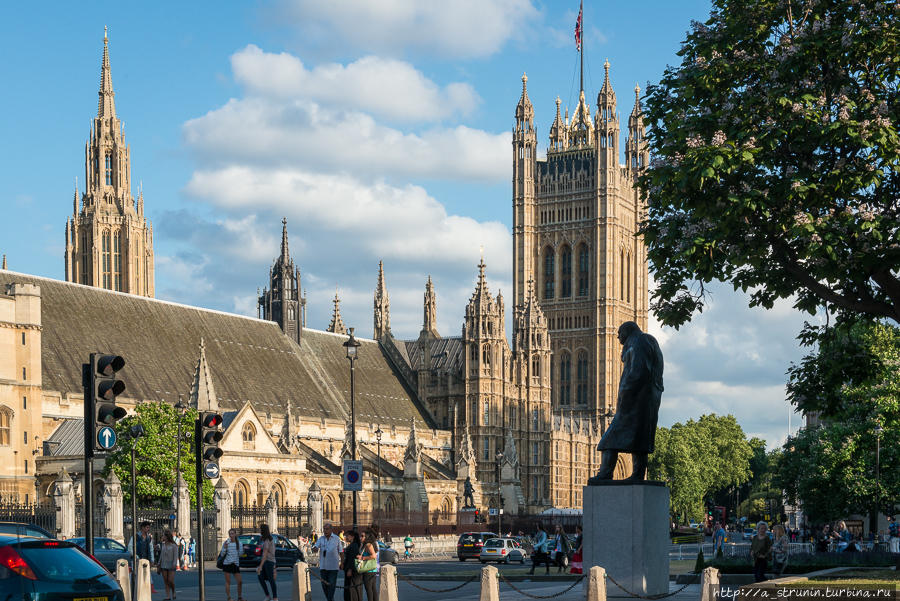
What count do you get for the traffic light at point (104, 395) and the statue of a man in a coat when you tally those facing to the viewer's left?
1

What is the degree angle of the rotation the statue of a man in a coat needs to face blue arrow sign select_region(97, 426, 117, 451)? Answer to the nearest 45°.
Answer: approximately 45° to its left

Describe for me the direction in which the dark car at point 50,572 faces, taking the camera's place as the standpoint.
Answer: facing away from the viewer and to the left of the viewer

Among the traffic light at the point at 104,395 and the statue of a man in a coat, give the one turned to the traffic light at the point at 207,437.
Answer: the statue of a man in a coat

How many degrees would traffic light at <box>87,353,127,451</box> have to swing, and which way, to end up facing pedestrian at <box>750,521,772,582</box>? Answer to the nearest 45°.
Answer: approximately 90° to its left

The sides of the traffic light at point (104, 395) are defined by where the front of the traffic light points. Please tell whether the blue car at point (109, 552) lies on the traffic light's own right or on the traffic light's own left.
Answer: on the traffic light's own left

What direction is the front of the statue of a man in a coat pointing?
to the viewer's left

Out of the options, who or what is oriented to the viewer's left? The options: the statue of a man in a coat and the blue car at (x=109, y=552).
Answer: the statue of a man in a coat
